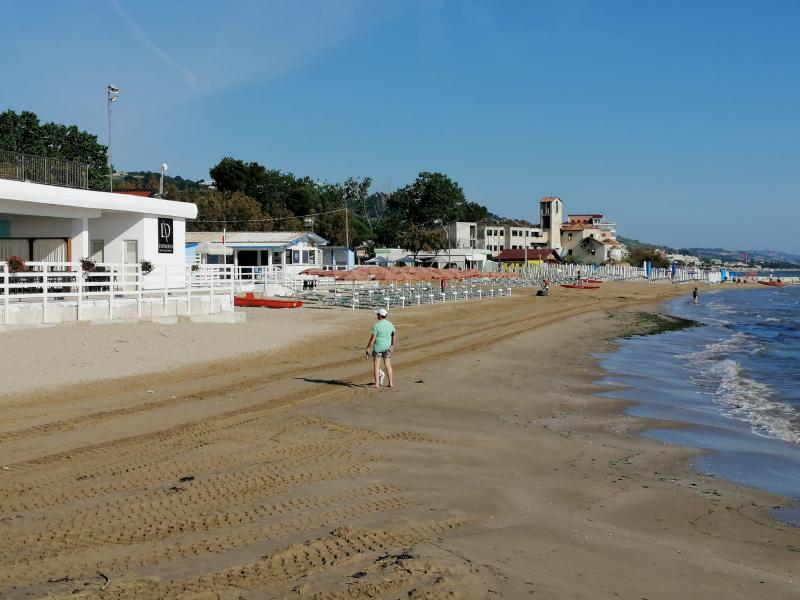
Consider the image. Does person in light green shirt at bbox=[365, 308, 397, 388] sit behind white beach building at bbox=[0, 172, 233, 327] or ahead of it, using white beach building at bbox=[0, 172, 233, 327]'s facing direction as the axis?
ahead

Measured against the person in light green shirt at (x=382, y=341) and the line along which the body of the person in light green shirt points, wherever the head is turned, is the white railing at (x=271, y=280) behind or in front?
in front

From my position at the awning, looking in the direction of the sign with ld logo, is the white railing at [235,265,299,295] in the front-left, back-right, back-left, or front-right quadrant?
front-left

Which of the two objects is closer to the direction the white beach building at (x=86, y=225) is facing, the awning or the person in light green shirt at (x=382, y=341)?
the person in light green shirt

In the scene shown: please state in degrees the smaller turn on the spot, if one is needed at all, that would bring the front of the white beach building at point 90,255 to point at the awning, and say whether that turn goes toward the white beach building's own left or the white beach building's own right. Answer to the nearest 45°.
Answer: approximately 135° to the white beach building's own left

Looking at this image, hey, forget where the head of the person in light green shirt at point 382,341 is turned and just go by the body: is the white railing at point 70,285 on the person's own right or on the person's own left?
on the person's own left

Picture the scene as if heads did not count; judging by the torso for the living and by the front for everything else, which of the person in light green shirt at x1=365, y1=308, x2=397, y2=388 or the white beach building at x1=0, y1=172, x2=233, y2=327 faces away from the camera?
the person in light green shirt

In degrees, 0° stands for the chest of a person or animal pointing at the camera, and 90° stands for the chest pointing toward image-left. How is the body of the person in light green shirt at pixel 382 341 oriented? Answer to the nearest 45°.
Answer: approximately 180°

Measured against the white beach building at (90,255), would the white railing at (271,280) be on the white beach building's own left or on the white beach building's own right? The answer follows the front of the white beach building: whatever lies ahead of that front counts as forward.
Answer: on the white beach building's own left

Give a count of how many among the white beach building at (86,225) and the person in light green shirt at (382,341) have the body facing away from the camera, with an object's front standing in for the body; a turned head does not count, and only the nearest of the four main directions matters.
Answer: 1

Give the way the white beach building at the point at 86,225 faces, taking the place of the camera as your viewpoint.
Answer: facing the viewer and to the right of the viewer

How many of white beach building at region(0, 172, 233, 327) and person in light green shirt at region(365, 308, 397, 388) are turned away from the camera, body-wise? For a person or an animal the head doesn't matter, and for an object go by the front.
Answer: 1
